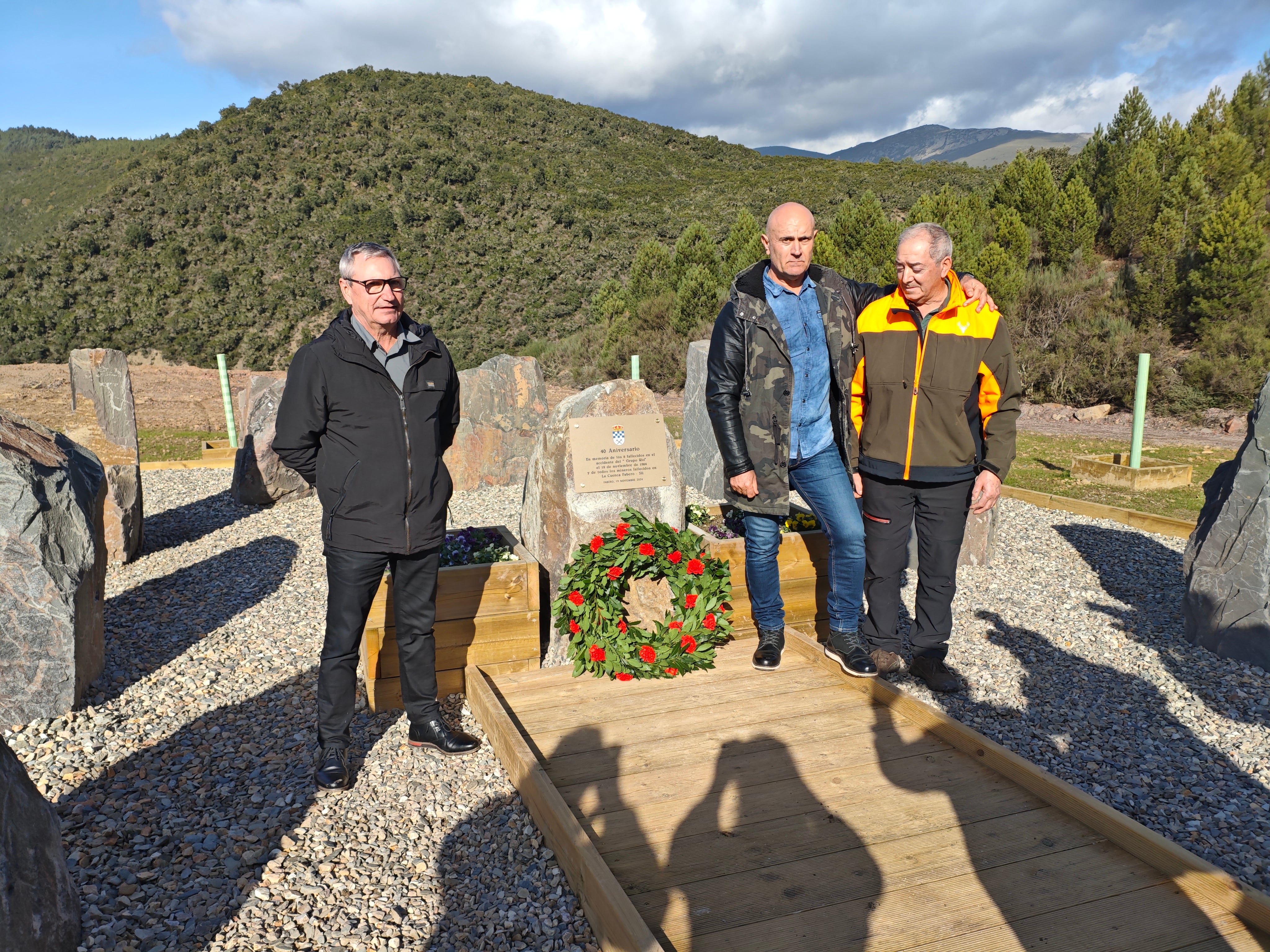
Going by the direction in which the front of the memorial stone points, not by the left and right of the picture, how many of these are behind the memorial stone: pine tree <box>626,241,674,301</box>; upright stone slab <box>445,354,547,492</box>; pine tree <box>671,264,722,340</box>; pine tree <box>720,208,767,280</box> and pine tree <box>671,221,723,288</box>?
5

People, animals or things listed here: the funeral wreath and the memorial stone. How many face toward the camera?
2

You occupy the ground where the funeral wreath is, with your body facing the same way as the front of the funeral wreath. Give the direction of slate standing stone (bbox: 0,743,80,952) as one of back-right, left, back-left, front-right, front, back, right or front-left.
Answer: front-right

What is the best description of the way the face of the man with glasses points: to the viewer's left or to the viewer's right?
to the viewer's right

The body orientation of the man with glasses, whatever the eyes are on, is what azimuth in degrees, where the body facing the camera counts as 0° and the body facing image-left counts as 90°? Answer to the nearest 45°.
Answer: approximately 315°

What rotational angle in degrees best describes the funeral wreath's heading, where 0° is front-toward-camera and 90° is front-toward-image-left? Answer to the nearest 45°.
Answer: approximately 0°

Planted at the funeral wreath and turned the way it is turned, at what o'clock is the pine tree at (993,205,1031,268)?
The pine tree is roughly at 7 o'clock from the funeral wreath.

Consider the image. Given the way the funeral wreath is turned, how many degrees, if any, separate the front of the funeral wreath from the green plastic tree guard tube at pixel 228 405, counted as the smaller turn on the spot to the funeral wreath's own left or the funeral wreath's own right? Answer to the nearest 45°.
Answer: approximately 135° to the funeral wreath's own right

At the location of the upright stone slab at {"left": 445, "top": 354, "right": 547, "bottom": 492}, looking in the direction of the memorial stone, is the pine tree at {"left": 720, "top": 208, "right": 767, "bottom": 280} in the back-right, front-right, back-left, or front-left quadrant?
back-left

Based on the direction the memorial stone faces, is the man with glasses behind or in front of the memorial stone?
in front
